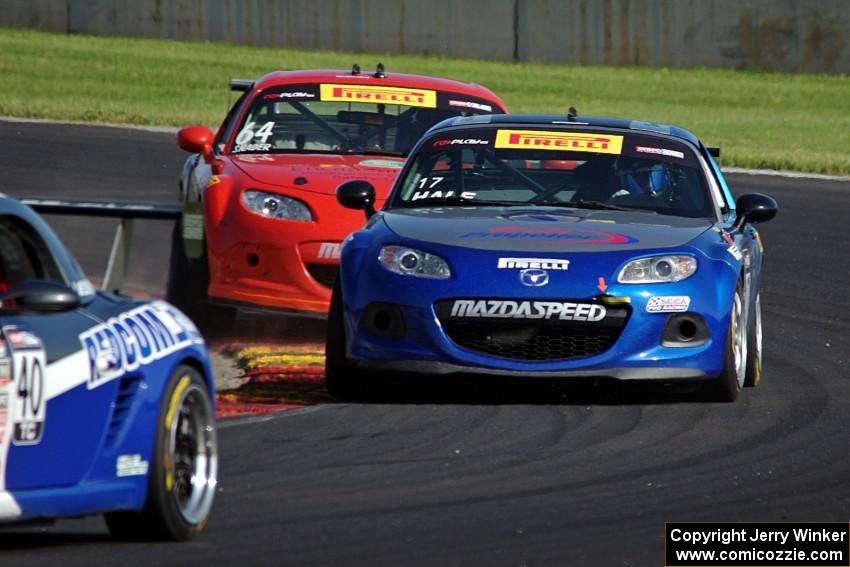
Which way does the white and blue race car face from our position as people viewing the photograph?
facing the viewer and to the left of the viewer

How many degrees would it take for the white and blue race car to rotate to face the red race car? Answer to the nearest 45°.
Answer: approximately 135° to its right

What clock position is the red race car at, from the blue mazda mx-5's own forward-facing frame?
The red race car is roughly at 5 o'clock from the blue mazda mx-5.

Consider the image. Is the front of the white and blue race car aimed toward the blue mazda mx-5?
no

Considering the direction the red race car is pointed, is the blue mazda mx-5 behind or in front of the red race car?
in front

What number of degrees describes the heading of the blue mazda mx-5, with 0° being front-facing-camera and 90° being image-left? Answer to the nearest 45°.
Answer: approximately 0°

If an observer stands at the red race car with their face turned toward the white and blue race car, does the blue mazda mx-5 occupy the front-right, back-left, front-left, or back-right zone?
front-left

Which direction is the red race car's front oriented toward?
toward the camera

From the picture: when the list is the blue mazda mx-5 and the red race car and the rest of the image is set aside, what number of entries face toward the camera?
2

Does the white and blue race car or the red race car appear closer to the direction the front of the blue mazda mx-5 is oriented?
the white and blue race car

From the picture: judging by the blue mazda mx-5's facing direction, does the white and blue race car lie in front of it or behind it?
in front

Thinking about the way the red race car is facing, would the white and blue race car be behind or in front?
in front

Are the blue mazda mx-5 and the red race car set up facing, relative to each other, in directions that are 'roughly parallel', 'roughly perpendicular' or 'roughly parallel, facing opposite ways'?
roughly parallel
